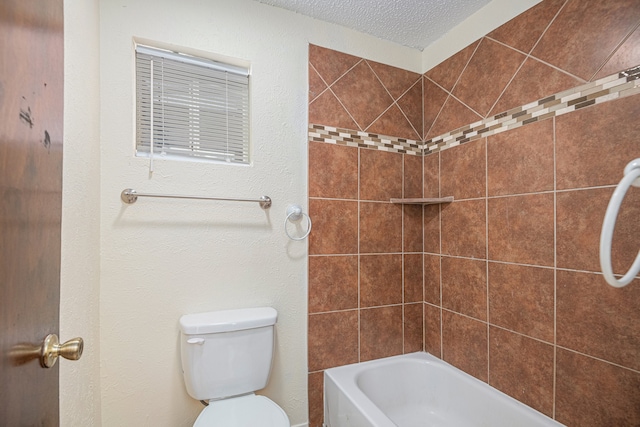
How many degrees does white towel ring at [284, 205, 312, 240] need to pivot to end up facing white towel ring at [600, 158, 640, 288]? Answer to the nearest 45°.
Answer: approximately 45° to its left

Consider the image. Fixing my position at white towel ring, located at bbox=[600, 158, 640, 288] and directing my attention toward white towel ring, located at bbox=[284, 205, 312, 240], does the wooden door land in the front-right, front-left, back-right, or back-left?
front-left

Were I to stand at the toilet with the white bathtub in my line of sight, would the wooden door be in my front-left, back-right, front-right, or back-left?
back-right

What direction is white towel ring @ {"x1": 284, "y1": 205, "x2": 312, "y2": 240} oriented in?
toward the camera

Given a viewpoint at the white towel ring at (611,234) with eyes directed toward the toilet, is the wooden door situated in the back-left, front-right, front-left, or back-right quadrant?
front-left

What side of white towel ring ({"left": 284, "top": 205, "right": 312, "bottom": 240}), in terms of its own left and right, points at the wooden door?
front
